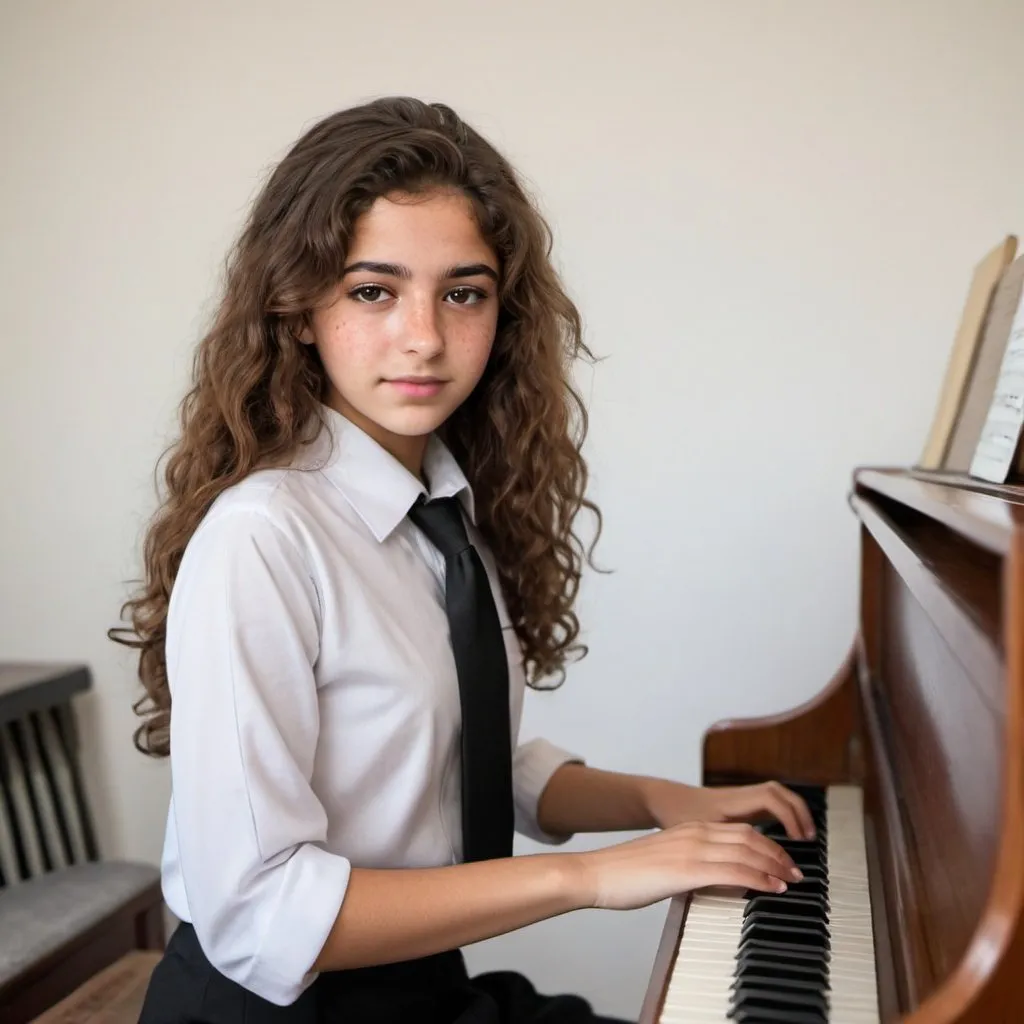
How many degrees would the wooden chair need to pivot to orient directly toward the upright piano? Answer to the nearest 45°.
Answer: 0° — it already faces it

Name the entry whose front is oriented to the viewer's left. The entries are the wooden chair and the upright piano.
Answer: the upright piano

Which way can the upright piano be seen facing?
to the viewer's left

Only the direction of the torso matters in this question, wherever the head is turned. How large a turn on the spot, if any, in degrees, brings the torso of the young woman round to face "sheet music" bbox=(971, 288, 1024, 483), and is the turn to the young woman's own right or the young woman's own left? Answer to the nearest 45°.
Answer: approximately 45° to the young woman's own left

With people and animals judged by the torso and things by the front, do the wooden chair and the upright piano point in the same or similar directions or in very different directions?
very different directions

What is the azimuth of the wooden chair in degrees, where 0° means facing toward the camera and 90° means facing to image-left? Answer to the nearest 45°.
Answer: approximately 315°

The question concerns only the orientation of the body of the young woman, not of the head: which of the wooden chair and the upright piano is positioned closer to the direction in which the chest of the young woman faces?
the upright piano

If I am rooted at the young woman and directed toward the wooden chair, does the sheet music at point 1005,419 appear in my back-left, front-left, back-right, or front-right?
back-right

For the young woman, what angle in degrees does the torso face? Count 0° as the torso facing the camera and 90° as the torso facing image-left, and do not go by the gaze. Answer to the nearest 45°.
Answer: approximately 315°

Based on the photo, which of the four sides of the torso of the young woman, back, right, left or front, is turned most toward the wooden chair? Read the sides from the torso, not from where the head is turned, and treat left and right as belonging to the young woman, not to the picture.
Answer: back
